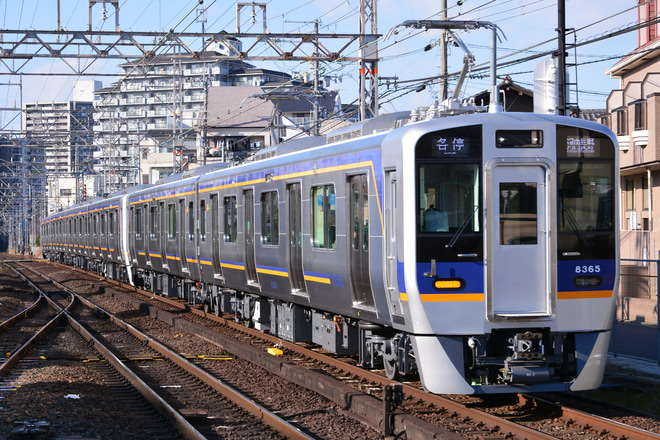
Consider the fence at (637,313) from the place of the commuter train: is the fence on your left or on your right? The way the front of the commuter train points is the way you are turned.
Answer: on your left

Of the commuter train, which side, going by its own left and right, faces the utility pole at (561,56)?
left

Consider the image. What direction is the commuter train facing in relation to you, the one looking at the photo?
facing the viewer and to the right of the viewer

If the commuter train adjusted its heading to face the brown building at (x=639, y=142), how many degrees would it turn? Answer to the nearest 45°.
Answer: approximately 90° to its left

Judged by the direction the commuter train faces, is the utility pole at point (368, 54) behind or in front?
behind

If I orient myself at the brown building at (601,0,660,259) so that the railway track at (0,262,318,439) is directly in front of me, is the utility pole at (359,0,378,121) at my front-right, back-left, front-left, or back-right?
front-right
